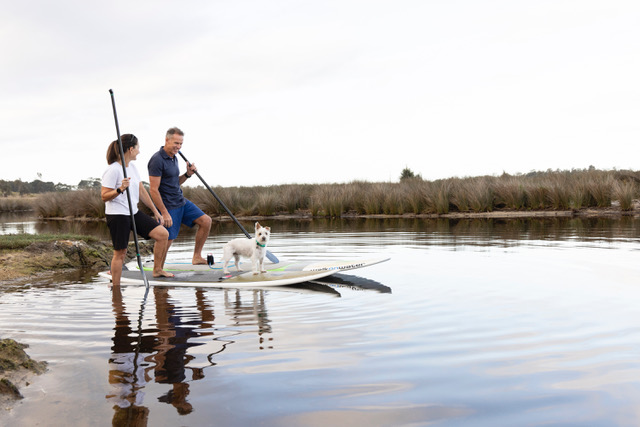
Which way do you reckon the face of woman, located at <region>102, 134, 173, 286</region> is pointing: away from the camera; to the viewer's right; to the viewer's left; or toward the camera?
to the viewer's right

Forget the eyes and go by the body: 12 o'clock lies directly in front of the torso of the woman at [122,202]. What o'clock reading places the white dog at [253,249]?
The white dog is roughly at 12 o'clock from the woman.

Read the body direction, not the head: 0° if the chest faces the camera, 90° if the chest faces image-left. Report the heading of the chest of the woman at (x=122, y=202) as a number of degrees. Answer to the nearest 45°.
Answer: approximately 270°

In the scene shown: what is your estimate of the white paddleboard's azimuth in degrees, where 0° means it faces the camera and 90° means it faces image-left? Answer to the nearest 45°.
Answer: approximately 270°

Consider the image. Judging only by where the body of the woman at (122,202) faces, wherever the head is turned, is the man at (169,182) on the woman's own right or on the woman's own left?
on the woman's own left

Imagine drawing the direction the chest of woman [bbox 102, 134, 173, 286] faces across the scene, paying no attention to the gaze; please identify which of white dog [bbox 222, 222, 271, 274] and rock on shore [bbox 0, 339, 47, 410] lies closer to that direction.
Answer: the white dog

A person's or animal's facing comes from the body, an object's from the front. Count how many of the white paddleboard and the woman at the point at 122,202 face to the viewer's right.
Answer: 2

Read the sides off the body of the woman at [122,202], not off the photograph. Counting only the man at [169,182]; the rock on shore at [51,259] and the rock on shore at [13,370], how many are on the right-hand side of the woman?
1
